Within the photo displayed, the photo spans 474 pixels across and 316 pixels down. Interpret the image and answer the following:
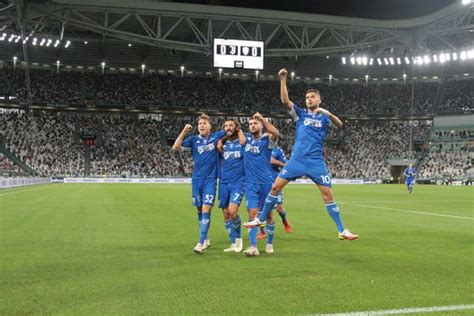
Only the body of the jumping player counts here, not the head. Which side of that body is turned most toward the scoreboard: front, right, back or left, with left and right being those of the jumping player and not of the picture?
back

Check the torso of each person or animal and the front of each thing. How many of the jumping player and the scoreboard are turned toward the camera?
2

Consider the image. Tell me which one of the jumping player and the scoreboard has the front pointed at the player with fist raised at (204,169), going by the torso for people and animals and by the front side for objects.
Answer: the scoreboard

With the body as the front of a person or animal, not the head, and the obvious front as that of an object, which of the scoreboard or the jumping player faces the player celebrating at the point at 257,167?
the scoreboard

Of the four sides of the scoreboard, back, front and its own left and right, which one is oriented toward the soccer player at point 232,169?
front

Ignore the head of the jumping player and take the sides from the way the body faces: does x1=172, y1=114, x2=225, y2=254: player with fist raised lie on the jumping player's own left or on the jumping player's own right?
on the jumping player's own right

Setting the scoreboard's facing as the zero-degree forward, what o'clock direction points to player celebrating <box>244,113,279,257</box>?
The player celebrating is roughly at 12 o'clock from the scoreboard.

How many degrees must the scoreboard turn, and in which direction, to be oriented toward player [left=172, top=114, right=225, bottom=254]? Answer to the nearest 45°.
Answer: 0° — it already faces them

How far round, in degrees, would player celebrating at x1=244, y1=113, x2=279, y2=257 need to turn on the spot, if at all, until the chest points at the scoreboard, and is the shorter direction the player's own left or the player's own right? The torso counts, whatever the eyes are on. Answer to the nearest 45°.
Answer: approximately 135° to the player's own right

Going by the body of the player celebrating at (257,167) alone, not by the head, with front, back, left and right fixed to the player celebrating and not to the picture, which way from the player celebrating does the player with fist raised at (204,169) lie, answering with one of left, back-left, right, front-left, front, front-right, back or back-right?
front-right

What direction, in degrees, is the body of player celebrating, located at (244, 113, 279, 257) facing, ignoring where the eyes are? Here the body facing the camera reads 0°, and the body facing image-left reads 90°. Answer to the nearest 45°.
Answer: approximately 45°

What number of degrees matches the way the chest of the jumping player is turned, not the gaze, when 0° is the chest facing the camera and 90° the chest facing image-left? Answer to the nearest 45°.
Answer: approximately 0°

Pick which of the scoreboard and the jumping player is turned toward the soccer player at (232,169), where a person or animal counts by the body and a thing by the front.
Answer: the scoreboard
